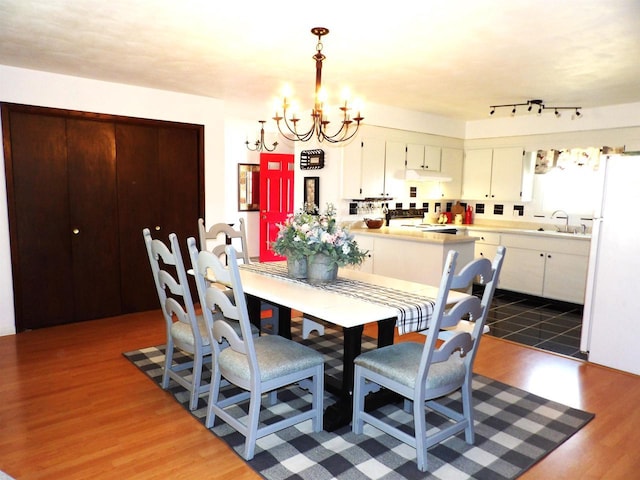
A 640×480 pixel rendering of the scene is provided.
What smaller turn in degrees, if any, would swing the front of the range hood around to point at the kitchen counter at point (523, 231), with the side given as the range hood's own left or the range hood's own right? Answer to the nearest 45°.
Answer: approximately 45° to the range hood's own left

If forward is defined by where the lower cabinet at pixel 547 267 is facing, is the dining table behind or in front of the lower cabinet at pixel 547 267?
in front

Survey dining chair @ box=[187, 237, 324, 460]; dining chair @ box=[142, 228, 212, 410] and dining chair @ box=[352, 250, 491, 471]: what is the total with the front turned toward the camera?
0

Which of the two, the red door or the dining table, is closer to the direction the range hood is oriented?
the dining table

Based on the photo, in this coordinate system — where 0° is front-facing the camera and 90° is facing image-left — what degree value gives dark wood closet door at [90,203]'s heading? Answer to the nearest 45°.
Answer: approximately 315°

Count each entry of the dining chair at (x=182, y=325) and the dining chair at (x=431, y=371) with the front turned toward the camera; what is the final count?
0

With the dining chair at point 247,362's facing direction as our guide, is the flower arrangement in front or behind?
in front

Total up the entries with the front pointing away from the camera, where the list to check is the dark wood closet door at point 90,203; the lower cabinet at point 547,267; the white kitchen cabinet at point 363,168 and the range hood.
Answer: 0

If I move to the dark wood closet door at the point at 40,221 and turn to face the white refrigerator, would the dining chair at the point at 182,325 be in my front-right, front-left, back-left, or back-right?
front-right

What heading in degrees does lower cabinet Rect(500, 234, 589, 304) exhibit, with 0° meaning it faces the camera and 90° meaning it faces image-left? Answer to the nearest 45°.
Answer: approximately 45°

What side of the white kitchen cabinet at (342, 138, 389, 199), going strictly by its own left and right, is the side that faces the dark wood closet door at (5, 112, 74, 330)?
right

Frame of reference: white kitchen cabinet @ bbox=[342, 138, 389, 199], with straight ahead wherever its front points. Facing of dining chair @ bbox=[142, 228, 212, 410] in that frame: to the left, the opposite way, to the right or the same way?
to the left

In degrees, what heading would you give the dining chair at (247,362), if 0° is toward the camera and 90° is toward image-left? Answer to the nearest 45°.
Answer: approximately 225°
